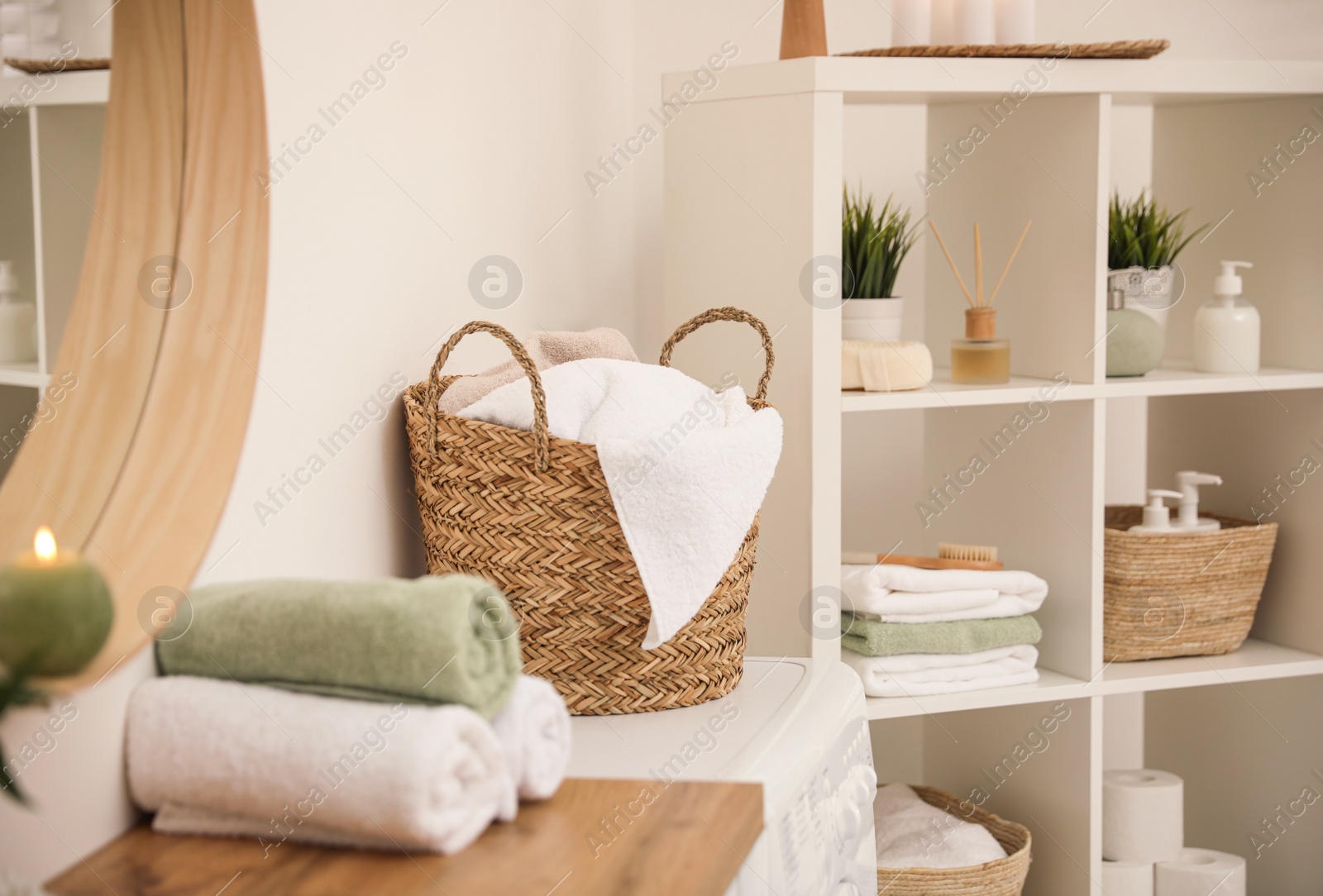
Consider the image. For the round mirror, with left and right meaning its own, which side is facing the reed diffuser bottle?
left

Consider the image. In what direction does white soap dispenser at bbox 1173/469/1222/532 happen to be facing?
to the viewer's right

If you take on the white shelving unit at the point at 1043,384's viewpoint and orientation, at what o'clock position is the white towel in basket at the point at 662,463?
The white towel in basket is roughly at 2 o'clock from the white shelving unit.
